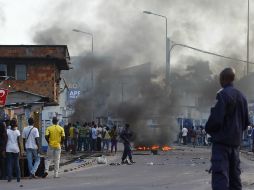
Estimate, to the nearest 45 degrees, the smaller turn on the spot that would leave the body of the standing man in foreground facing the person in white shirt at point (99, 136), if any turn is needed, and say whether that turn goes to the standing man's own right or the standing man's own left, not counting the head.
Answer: approximately 45° to the standing man's own right

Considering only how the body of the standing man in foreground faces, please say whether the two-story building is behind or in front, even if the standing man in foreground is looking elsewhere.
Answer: in front

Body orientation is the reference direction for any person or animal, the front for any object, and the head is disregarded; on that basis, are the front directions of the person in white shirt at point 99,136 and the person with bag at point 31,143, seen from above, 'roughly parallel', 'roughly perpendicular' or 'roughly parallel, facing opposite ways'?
roughly parallel

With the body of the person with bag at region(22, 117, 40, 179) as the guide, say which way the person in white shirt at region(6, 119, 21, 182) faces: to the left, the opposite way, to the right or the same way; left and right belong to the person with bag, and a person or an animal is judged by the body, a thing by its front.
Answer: the same way

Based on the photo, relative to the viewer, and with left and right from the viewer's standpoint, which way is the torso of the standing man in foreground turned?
facing away from the viewer and to the left of the viewer

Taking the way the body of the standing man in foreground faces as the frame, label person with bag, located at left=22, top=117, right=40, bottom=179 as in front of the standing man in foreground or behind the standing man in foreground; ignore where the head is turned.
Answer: in front
